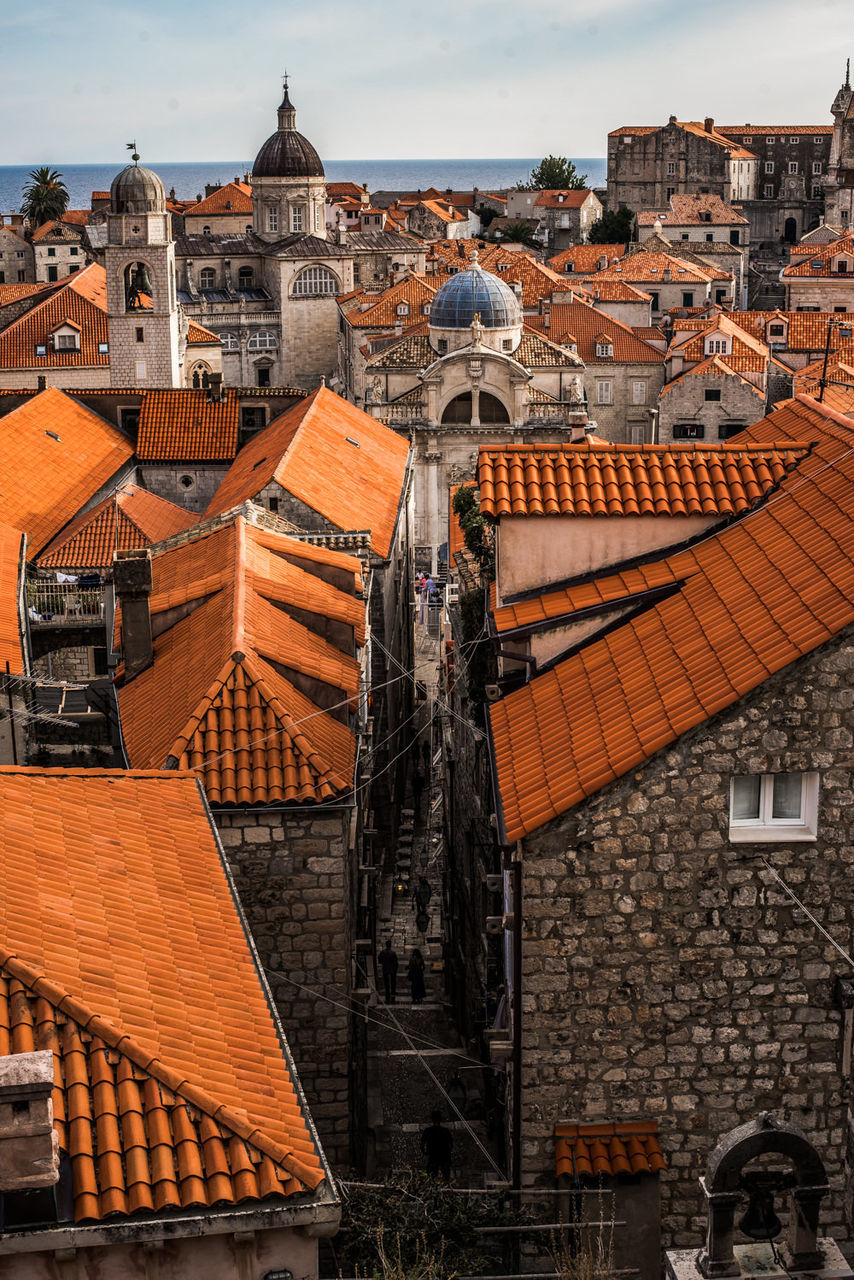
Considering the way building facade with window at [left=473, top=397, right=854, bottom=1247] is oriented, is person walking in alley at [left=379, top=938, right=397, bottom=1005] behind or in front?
behind

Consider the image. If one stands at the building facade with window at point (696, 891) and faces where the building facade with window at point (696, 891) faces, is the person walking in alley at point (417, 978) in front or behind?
behind

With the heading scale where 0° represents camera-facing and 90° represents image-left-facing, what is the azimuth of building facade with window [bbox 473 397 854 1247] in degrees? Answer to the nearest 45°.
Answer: approximately 0°
